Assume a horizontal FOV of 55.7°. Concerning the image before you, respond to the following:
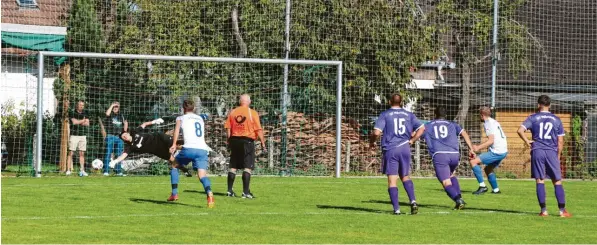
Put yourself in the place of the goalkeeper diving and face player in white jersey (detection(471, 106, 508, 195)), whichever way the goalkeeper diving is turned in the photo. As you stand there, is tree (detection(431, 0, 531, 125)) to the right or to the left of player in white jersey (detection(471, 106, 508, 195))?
left

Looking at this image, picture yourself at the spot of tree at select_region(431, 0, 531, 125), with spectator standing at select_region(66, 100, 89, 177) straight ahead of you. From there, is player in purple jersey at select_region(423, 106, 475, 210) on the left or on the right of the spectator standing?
left

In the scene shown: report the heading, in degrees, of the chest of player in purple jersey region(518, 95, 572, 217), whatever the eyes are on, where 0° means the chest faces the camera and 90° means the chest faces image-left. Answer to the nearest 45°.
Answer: approximately 180°

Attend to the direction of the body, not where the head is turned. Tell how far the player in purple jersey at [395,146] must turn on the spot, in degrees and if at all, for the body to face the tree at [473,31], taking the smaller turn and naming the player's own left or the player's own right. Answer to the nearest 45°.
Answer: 0° — they already face it

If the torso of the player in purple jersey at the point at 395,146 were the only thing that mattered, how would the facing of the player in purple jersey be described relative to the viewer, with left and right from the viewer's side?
facing away from the viewer

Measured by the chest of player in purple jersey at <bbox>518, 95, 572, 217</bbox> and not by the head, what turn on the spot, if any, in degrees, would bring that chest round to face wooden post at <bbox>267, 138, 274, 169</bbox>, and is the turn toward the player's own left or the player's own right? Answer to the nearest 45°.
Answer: approximately 45° to the player's own left

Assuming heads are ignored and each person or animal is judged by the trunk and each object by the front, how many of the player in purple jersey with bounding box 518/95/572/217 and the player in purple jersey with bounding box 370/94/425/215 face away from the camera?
2

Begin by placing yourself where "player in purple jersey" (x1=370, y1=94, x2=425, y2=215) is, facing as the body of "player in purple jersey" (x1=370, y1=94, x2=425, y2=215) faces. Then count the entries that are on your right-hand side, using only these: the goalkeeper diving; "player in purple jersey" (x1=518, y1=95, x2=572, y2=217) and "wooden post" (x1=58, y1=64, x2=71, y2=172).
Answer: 1

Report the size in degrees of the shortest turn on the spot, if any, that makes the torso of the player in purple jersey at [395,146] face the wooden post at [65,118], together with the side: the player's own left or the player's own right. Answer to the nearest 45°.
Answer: approximately 45° to the player's own left

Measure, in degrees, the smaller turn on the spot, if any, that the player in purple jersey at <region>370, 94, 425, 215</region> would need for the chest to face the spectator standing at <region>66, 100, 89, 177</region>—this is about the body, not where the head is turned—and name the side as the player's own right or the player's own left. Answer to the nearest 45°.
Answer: approximately 45° to the player's own left
